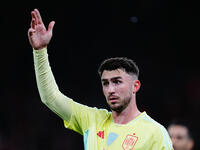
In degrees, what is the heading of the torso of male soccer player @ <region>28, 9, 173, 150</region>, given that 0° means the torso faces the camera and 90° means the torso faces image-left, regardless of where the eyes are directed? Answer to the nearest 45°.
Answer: approximately 45°
